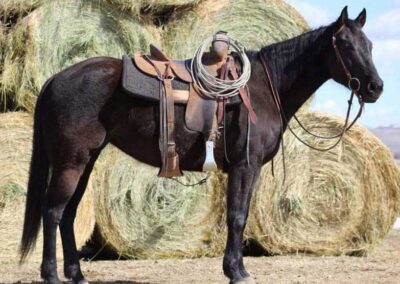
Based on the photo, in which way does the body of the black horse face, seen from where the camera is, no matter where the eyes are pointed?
to the viewer's right

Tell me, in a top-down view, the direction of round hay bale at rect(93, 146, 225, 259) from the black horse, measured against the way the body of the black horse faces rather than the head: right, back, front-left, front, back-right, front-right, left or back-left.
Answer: left

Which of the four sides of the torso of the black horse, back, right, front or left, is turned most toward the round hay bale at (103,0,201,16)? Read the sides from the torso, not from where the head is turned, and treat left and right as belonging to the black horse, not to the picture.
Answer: left

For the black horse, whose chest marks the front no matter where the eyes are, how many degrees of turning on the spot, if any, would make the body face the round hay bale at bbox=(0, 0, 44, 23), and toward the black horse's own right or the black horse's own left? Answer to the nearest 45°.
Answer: approximately 135° to the black horse's own left
